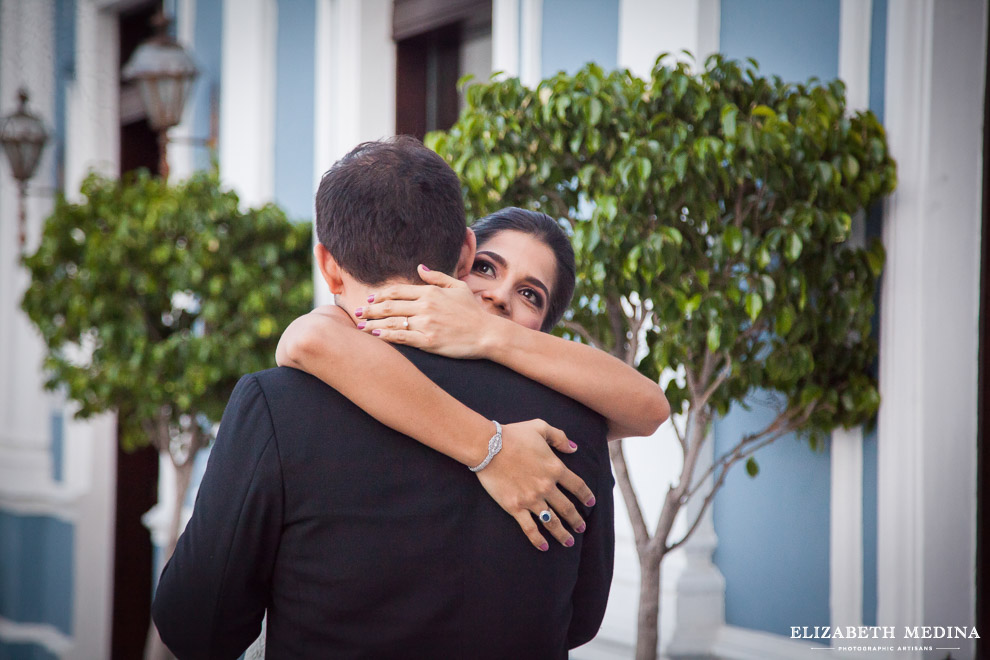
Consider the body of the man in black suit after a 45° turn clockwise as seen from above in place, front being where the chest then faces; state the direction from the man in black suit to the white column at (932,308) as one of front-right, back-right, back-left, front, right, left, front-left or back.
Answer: front

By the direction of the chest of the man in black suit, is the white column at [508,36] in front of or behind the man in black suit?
in front

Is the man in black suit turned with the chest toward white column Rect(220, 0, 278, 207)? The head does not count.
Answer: yes

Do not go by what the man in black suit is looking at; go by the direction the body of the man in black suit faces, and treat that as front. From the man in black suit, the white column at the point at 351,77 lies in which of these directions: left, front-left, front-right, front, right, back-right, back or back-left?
front

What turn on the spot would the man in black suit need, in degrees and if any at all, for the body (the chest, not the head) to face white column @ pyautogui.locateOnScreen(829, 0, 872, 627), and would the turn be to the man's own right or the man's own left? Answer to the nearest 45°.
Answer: approximately 45° to the man's own right

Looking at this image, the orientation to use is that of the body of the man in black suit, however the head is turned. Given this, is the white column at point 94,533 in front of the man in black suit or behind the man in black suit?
in front

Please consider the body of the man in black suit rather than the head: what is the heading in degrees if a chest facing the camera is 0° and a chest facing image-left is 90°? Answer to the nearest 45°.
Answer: approximately 180°
